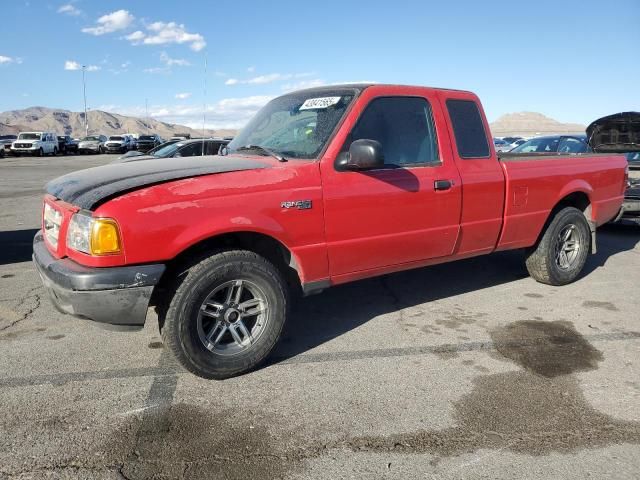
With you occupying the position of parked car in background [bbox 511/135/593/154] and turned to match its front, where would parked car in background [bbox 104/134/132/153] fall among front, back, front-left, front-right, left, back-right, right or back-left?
front-right

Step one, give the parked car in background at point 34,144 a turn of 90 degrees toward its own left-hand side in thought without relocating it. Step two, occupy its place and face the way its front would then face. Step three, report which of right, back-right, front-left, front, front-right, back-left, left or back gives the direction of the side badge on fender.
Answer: front-right

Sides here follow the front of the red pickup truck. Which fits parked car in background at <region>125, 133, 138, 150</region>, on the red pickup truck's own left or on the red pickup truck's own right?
on the red pickup truck's own right

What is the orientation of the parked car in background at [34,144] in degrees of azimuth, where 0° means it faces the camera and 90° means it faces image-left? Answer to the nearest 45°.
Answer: approximately 45°
